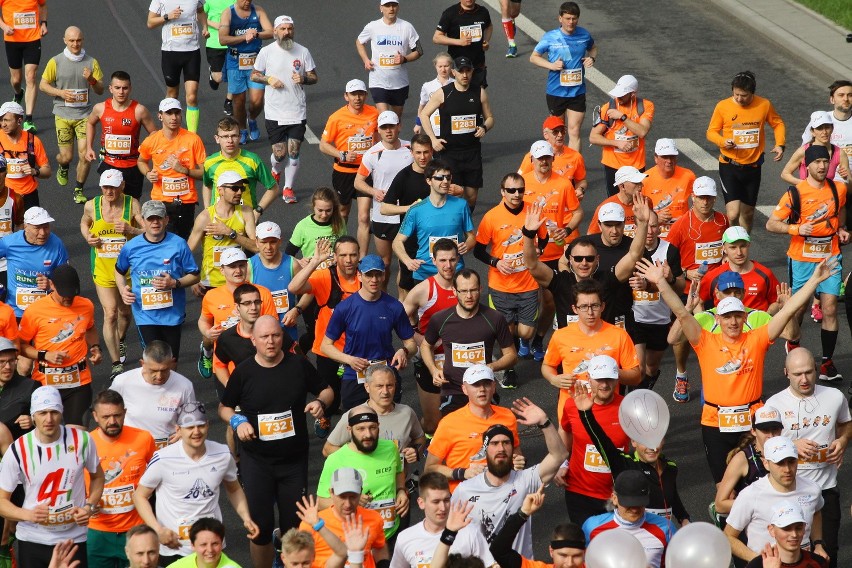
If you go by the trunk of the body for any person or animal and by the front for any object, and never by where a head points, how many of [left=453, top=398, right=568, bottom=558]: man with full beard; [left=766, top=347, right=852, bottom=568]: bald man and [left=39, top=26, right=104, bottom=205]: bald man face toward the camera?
3

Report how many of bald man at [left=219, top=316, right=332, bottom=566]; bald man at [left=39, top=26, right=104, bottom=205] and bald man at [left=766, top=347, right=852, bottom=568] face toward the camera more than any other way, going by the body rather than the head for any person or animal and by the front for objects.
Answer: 3

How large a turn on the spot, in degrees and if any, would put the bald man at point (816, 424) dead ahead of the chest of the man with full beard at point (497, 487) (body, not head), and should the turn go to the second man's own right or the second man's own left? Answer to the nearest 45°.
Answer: approximately 135° to the second man's own left

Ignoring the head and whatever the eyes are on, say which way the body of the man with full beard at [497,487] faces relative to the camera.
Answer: toward the camera

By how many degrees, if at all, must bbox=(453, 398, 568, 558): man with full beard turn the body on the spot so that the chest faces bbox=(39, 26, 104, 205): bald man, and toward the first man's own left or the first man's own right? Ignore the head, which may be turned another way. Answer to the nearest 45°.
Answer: approximately 135° to the first man's own right

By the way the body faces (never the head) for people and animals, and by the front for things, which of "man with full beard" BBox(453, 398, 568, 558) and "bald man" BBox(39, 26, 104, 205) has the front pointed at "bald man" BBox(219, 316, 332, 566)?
"bald man" BBox(39, 26, 104, 205)

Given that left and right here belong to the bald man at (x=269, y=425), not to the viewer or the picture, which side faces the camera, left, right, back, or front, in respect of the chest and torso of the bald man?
front

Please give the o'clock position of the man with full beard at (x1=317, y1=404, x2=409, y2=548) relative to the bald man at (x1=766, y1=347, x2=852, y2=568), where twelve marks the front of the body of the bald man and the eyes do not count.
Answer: The man with full beard is roughly at 2 o'clock from the bald man.

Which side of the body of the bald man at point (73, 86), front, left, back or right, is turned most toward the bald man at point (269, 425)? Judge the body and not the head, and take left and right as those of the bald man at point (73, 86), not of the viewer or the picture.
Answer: front

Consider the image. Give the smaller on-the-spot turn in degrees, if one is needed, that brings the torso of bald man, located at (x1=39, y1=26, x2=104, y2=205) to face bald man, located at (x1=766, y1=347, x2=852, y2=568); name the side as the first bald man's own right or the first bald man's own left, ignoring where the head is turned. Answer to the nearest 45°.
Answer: approximately 45° to the first bald man's own left
